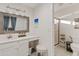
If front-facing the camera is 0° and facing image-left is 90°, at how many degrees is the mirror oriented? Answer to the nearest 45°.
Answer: approximately 315°

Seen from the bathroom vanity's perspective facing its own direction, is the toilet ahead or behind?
ahead

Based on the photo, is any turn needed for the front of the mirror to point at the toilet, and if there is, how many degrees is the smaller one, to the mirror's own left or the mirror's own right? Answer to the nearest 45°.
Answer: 0° — it already faces it

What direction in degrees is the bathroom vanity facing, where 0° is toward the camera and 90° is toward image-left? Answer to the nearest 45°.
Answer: approximately 315°

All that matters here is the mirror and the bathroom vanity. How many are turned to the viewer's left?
0
